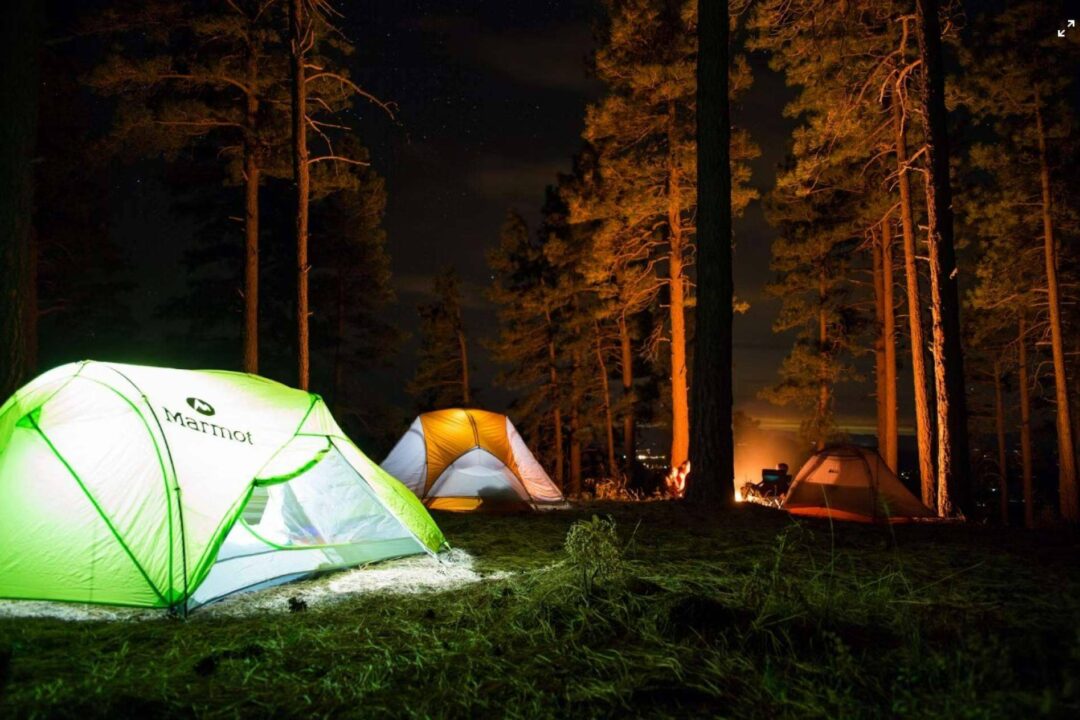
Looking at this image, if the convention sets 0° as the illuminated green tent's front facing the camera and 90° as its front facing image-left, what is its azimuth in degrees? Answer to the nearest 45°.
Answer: approximately 315°

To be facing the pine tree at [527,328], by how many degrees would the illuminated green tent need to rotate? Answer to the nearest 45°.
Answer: approximately 90° to its left

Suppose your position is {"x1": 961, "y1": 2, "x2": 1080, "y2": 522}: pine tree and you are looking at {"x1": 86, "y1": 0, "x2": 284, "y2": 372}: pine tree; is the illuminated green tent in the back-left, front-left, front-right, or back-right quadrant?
front-left

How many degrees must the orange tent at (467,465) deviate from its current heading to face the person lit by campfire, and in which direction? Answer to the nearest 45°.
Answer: approximately 135° to its left

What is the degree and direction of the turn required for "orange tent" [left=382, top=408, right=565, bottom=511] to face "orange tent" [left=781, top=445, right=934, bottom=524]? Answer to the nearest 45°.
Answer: approximately 90° to its left

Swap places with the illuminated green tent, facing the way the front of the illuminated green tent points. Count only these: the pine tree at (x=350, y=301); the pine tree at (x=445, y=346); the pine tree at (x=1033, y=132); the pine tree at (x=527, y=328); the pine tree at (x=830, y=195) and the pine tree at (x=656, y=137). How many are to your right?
0

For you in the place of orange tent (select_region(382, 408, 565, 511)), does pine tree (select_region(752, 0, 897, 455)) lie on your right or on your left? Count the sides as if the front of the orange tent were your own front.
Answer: on your left

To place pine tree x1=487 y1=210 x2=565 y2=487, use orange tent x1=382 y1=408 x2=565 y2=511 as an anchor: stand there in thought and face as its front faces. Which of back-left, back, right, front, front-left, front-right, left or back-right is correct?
back

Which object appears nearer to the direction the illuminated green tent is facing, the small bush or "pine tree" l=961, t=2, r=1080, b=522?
the small bush

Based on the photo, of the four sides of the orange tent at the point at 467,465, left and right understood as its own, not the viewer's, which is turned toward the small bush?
front

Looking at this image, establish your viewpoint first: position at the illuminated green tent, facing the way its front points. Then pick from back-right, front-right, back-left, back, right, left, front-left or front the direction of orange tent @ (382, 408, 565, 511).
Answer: left

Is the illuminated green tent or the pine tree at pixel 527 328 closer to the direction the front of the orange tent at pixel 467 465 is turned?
the illuminated green tent

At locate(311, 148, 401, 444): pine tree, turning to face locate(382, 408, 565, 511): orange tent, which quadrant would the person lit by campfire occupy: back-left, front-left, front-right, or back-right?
front-left

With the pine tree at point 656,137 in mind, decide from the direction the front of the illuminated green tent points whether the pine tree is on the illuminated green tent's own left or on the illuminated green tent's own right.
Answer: on the illuminated green tent's own left

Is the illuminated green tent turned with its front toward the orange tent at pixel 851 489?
no

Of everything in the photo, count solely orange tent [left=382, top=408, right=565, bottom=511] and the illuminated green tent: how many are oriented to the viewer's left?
0

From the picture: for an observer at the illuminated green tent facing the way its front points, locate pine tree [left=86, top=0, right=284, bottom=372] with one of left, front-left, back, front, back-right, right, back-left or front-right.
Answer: back-left

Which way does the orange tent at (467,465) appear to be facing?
toward the camera
